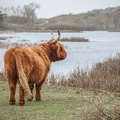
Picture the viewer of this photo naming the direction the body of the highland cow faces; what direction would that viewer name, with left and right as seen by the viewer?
facing away from the viewer and to the right of the viewer
